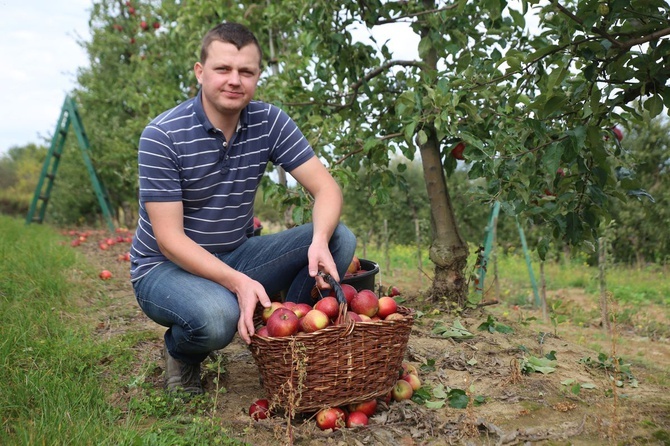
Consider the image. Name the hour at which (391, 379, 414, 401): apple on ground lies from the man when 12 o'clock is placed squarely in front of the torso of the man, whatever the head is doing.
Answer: The apple on ground is roughly at 11 o'clock from the man.

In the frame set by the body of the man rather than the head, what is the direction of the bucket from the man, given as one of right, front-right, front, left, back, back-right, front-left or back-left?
left

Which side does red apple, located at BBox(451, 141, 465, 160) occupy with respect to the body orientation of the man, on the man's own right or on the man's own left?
on the man's own left

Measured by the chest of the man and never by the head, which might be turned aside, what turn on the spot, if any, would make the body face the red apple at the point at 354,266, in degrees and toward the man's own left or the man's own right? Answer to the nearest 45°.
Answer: approximately 90° to the man's own left

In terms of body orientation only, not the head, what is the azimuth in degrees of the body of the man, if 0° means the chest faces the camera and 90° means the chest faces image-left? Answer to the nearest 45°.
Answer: approximately 315°

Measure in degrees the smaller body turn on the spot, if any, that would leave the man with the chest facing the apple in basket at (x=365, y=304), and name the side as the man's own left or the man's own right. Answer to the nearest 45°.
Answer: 0° — they already face it

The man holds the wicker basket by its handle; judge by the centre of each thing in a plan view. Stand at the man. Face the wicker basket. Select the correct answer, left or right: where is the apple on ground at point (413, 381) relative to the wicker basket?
left
